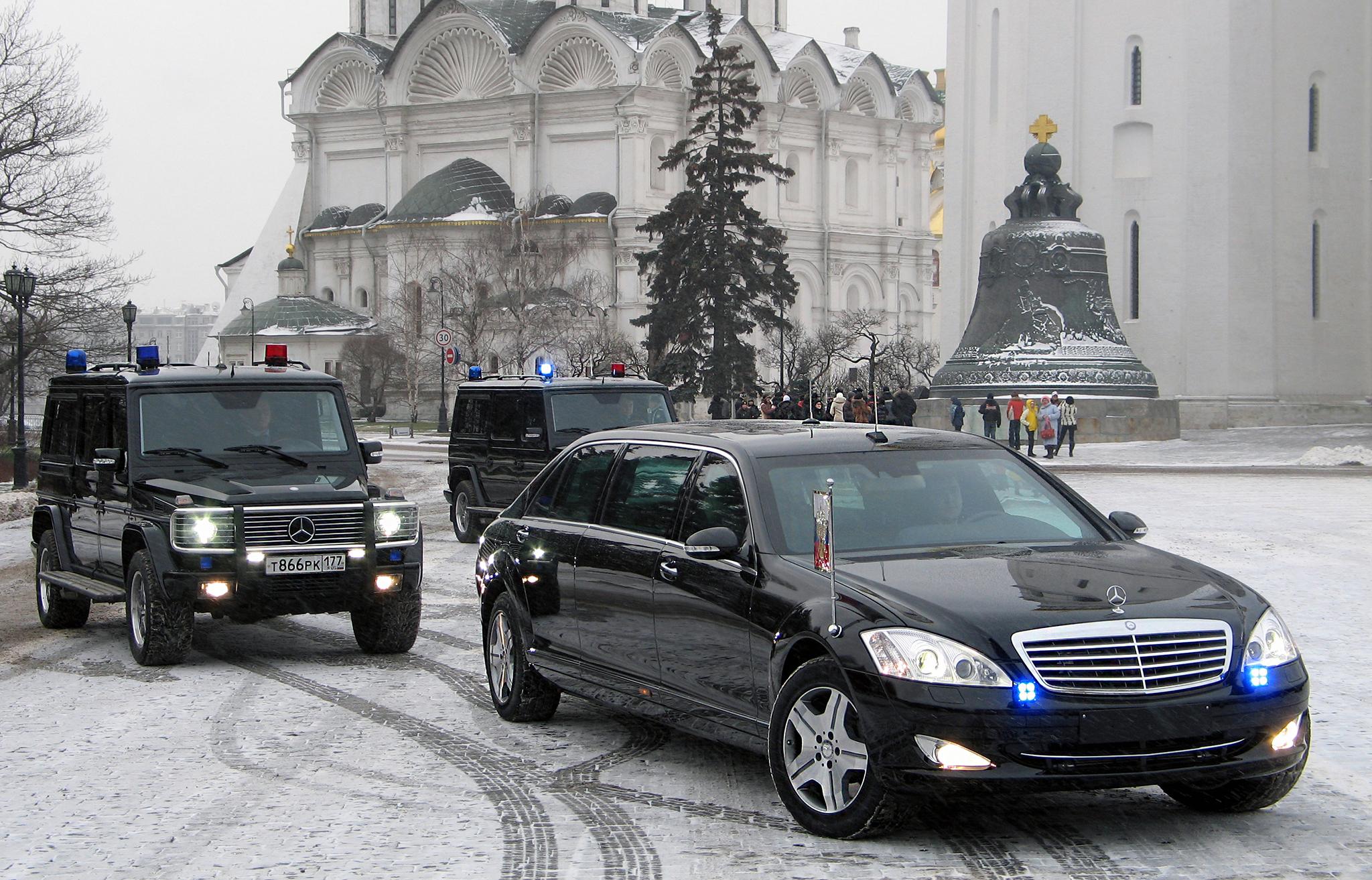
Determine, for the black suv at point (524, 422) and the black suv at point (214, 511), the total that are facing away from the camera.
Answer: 0

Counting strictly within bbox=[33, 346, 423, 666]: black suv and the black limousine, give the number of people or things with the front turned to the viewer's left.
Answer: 0

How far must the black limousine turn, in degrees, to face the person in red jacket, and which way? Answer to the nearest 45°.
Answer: approximately 135° to its left

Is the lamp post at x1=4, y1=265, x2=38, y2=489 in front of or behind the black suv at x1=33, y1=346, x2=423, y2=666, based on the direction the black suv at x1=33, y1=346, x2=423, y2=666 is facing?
behind

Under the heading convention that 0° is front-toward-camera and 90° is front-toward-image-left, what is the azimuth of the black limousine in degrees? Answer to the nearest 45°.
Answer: approximately 315°

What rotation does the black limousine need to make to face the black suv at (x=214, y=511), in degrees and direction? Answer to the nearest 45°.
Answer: approximately 180°

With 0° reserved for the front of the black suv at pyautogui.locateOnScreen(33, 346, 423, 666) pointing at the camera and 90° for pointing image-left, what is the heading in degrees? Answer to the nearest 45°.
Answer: approximately 315°

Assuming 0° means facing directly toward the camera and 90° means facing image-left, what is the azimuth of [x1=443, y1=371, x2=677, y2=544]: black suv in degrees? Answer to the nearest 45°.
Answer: approximately 315°

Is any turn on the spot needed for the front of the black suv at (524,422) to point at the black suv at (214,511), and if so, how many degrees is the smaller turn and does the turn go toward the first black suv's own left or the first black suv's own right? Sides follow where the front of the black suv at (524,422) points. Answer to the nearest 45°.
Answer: approximately 45° to the first black suv's own right
